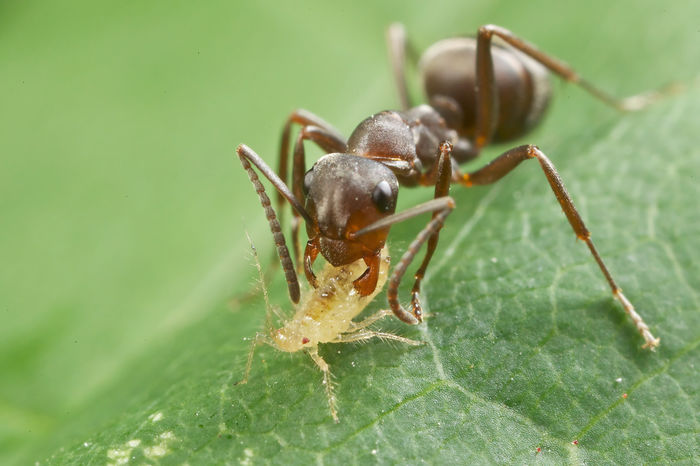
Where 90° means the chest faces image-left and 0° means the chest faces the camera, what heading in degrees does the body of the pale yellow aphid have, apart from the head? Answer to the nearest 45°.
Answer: approximately 45°

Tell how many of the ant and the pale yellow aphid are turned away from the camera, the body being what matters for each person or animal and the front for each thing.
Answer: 0

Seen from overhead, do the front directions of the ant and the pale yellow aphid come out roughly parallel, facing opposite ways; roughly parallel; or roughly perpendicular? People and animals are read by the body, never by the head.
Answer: roughly parallel

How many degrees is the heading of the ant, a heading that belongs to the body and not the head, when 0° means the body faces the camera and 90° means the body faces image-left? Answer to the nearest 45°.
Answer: approximately 45°
